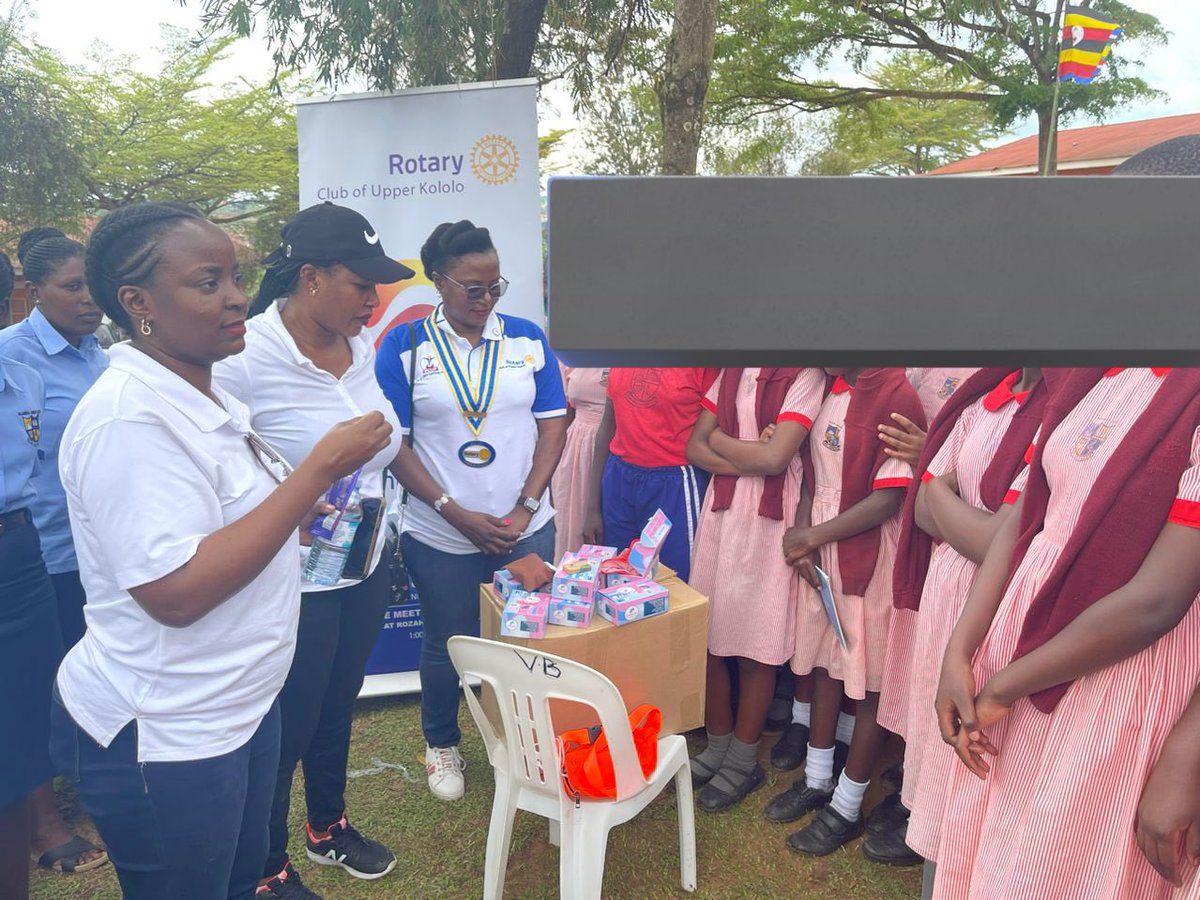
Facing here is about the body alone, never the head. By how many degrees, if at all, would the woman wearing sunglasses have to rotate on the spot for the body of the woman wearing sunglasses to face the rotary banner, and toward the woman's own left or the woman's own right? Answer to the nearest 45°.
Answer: approximately 180°

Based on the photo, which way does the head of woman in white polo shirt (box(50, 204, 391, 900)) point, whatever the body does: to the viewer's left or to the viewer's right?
to the viewer's right

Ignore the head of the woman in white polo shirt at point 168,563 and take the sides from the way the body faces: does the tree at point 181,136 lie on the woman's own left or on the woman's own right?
on the woman's own left

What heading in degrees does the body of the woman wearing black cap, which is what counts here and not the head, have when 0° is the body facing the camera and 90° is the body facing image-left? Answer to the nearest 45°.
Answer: approximately 315°

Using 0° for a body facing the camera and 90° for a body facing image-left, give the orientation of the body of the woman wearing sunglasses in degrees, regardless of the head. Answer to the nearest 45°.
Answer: approximately 0°

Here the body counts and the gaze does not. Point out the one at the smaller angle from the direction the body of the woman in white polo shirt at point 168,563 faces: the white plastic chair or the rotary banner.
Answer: the white plastic chair

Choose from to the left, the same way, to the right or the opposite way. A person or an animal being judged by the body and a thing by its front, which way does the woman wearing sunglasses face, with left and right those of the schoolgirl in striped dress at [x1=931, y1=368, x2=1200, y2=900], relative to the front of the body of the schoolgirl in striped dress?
to the left

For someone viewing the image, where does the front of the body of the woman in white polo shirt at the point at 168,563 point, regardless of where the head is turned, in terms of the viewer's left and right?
facing to the right of the viewer
